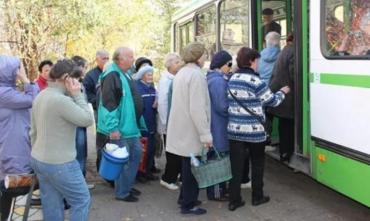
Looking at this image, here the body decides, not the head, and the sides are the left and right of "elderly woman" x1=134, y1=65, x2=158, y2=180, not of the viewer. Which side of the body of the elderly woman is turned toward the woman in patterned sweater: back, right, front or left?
front

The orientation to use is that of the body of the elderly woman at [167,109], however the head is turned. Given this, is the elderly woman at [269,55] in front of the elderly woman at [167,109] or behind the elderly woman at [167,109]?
in front

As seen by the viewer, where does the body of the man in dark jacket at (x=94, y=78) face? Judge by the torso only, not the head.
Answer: to the viewer's right

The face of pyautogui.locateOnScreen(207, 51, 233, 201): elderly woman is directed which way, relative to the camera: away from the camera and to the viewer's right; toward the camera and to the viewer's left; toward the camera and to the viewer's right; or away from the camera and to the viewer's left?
away from the camera and to the viewer's right

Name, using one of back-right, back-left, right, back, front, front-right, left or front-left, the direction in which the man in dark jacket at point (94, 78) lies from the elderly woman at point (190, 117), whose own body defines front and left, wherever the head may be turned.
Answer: left

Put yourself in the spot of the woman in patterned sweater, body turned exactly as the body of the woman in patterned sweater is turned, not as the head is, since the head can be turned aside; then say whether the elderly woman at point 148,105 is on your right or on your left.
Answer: on your left

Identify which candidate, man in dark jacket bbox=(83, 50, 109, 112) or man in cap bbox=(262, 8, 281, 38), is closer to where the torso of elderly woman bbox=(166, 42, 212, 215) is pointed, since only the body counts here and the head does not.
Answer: the man in cap

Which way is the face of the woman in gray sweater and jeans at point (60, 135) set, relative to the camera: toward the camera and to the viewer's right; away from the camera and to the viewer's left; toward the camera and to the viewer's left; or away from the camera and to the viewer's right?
away from the camera and to the viewer's right

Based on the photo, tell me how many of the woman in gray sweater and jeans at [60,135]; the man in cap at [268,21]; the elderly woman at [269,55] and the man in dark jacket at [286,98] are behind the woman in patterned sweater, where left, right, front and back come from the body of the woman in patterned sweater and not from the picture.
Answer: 1

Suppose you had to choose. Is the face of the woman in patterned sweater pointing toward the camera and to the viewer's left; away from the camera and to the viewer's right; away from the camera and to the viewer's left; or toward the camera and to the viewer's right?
away from the camera and to the viewer's right

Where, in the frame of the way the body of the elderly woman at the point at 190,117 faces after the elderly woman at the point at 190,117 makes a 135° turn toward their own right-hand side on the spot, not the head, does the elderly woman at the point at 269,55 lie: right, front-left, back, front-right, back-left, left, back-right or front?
back-left

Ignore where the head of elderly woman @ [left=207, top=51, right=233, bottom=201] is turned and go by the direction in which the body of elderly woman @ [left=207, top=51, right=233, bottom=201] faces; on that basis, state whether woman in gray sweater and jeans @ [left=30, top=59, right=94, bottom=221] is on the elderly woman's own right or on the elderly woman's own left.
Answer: on the elderly woman's own right
